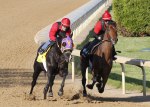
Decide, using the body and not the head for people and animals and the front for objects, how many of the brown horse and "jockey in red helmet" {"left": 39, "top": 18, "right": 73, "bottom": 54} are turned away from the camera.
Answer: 0

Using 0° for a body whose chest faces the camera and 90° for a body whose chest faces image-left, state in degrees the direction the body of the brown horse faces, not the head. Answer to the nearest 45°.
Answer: approximately 315°

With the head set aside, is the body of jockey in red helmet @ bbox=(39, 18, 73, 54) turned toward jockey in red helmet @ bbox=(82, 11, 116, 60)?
no

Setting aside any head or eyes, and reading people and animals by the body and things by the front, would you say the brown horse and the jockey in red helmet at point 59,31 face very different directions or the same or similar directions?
same or similar directions

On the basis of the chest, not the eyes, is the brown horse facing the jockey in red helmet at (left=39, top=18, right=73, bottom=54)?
no

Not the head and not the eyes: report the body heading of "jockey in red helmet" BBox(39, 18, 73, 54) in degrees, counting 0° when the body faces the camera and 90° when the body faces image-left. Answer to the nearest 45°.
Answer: approximately 315°

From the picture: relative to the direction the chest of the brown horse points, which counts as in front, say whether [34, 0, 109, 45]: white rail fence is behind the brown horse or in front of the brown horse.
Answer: behind
